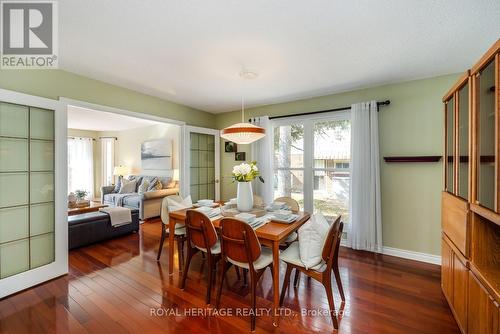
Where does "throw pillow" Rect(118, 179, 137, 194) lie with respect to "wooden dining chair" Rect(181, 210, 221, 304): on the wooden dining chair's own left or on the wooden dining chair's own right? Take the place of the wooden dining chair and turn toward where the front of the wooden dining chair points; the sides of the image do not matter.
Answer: on the wooden dining chair's own left

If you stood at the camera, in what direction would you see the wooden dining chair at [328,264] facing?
facing away from the viewer and to the left of the viewer

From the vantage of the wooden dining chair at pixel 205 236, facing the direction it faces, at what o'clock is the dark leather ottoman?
The dark leather ottoman is roughly at 9 o'clock from the wooden dining chair.

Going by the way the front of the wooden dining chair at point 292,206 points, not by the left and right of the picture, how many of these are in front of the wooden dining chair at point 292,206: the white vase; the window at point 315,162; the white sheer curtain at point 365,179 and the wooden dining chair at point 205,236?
2

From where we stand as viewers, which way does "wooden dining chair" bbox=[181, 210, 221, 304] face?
facing away from the viewer and to the right of the viewer

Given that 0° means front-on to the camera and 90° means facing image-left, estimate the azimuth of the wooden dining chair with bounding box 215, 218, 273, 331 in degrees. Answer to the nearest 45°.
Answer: approximately 225°

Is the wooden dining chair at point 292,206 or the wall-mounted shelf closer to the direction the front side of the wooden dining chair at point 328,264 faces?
the wooden dining chair
